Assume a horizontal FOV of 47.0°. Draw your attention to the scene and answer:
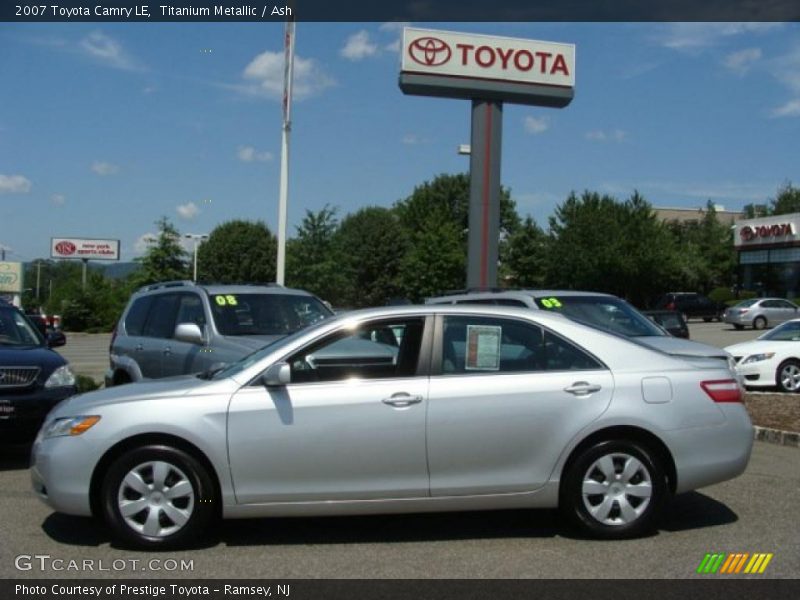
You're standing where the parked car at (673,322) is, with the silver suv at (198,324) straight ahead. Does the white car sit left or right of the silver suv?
left

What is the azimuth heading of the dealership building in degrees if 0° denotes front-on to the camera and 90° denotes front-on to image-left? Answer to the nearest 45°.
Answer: approximately 45°

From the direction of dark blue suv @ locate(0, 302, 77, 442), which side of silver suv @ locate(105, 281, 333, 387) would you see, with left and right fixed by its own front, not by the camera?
right

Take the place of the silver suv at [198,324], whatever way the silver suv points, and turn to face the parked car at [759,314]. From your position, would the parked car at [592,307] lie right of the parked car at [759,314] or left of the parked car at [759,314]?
right

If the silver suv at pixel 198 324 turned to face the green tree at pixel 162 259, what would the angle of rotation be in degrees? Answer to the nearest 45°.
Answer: approximately 135° to its left

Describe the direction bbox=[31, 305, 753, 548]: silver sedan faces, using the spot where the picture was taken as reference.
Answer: facing to the left of the viewer

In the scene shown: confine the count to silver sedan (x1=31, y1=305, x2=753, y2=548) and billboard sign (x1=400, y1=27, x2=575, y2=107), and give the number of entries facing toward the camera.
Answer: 1

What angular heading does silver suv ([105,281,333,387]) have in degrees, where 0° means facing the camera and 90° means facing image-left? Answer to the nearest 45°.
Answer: approximately 315°

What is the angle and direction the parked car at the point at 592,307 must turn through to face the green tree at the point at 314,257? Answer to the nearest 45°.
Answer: approximately 180°

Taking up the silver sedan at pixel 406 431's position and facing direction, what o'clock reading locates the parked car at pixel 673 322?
The parked car is roughly at 4 o'clock from the silver sedan.
